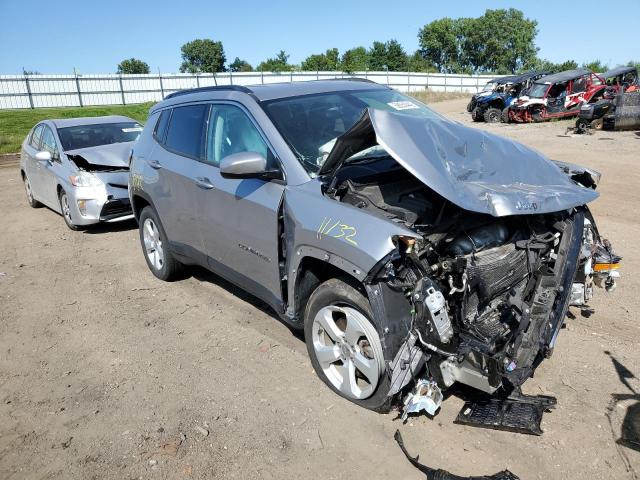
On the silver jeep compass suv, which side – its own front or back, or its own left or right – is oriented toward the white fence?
back

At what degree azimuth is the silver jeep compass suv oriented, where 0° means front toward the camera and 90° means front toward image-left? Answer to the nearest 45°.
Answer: approximately 315°

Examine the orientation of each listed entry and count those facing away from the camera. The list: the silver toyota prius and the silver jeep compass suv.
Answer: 0

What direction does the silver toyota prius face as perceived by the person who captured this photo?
facing the viewer and to the right of the viewer

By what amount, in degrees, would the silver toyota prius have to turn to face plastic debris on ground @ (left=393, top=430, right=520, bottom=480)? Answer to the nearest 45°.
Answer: approximately 45° to its right

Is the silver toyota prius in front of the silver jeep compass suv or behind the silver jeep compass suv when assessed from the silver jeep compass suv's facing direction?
behind

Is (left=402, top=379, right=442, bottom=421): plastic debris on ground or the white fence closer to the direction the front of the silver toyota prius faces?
the plastic debris on ground

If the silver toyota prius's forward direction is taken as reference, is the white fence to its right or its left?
on its left
